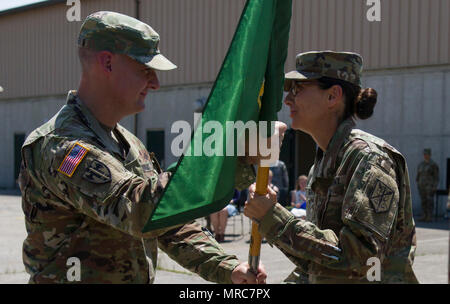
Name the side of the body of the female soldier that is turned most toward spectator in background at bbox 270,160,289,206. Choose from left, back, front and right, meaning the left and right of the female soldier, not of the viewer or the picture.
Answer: right

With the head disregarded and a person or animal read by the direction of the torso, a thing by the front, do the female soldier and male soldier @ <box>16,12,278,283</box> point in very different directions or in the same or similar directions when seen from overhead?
very different directions

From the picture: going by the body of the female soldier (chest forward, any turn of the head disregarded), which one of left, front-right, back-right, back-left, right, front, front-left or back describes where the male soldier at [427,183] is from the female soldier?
right

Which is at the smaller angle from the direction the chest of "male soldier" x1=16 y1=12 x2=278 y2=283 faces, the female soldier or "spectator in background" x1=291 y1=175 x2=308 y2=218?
the female soldier

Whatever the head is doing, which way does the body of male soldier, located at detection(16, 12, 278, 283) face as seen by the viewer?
to the viewer's right

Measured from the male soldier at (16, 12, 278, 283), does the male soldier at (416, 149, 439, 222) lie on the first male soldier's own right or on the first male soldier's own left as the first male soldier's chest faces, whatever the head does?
on the first male soldier's own left

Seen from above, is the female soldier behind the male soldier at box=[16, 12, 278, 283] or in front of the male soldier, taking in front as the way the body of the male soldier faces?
in front

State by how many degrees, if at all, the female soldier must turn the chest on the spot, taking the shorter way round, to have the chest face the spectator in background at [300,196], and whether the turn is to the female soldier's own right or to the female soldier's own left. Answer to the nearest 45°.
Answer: approximately 90° to the female soldier's own right

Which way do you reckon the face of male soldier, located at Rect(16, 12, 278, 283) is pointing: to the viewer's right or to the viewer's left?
to the viewer's right

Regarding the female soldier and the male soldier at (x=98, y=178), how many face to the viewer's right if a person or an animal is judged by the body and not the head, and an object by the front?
1

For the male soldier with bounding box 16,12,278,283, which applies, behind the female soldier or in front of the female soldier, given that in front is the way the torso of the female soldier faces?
in front

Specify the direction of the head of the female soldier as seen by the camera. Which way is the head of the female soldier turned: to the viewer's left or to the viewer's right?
to the viewer's left

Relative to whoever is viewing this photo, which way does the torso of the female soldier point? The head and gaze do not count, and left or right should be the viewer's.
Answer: facing to the left of the viewer
